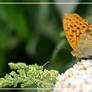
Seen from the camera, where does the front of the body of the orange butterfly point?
to the viewer's left
